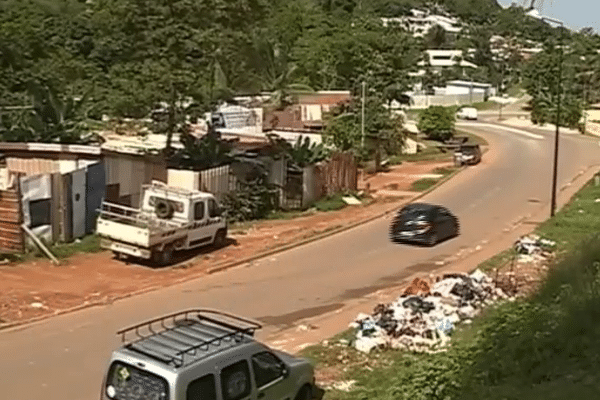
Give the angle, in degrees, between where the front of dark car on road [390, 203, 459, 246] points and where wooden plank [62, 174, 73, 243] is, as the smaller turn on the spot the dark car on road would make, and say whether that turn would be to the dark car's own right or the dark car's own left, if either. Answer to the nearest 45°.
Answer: approximately 180°

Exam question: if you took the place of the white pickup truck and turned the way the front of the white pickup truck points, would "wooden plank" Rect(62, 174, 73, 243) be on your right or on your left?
on your left

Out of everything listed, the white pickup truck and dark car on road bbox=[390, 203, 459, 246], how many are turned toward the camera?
0

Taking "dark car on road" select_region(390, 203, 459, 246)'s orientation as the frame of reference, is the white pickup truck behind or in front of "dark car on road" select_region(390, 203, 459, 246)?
behind

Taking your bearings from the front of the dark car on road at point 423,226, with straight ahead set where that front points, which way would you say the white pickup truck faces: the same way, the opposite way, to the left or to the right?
the same way

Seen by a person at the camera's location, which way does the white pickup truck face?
facing away from the viewer and to the right of the viewer

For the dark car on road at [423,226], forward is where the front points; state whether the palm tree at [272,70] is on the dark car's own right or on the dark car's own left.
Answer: on the dark car's own left

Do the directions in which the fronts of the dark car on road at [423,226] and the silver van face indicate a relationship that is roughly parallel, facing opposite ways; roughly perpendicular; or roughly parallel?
roughly parallel

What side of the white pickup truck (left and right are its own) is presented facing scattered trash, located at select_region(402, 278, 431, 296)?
right

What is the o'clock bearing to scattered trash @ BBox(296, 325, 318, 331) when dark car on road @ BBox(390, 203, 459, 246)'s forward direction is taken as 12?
The scattered trash is roughly at 5 o'clock from the dark car on road.

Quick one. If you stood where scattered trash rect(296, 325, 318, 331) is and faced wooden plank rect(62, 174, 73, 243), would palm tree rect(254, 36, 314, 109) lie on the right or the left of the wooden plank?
right

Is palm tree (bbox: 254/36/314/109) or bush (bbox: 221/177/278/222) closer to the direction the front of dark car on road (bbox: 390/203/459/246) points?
the palm tree

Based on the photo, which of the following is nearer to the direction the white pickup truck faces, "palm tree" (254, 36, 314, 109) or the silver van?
the palm tree
